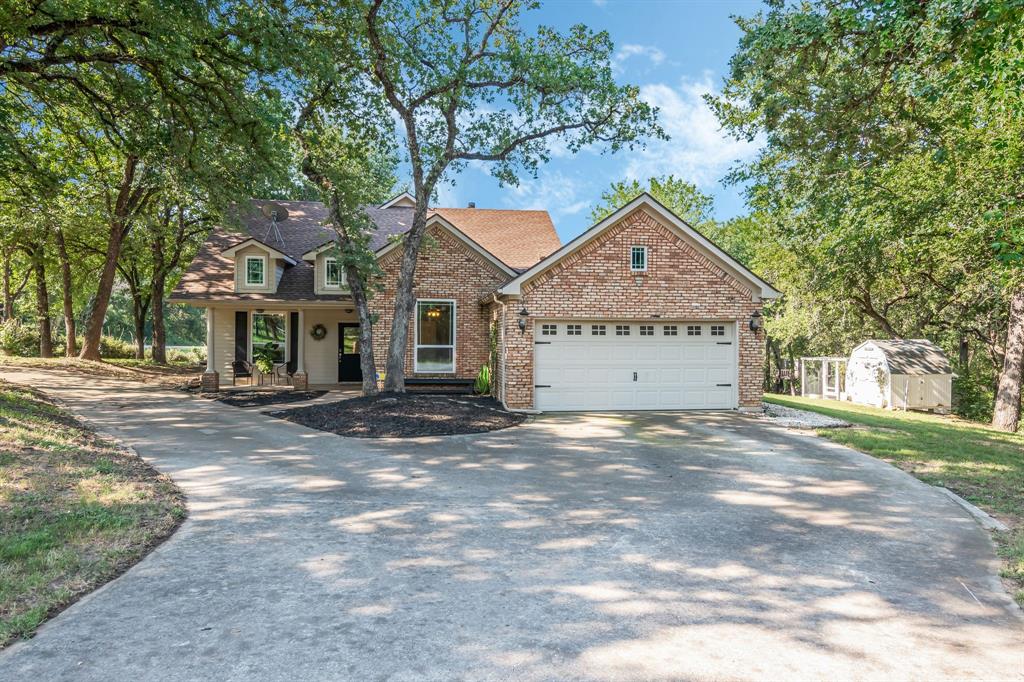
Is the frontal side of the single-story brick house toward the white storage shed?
no

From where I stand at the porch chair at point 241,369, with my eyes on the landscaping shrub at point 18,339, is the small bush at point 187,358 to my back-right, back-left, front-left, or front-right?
front-right

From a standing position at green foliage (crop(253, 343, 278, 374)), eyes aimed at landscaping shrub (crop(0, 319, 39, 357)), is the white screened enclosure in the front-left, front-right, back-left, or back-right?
back-right

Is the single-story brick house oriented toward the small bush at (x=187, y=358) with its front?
no

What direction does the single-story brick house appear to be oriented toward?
toward the camera

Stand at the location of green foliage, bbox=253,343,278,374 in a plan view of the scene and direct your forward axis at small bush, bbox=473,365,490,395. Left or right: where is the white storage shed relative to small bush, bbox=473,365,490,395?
left

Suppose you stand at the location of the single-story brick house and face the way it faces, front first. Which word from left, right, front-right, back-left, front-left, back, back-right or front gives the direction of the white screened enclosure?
back-left

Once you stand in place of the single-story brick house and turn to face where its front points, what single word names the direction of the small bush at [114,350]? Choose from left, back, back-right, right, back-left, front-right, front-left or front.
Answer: back-right
